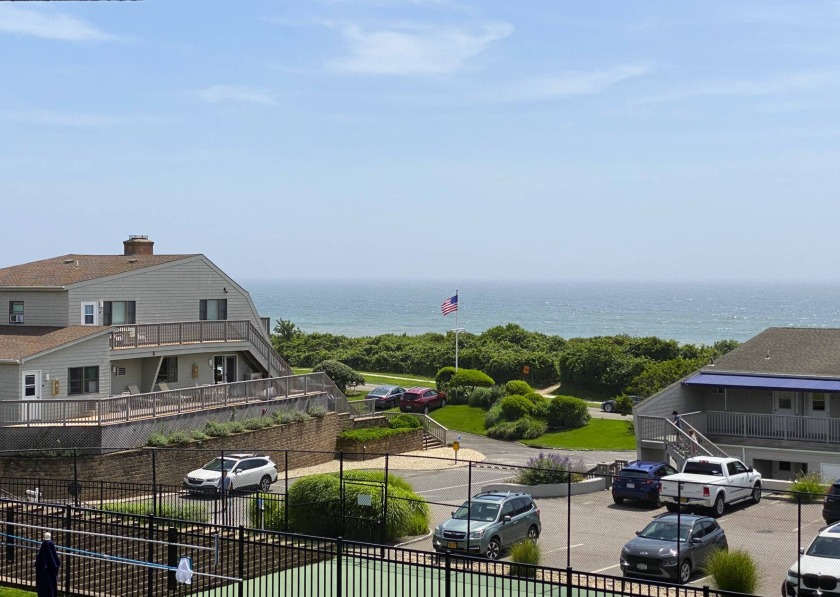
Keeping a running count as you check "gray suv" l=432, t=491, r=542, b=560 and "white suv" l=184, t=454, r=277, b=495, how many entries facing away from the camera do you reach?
0

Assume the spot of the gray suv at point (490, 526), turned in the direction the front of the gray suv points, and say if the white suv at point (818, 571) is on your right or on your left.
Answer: on your left

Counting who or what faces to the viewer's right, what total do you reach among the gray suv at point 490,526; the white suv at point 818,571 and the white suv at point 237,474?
0

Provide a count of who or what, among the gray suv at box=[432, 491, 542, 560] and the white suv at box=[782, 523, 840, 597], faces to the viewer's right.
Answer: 0

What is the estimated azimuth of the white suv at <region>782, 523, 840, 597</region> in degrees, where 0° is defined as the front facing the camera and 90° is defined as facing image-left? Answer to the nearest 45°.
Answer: approximately 45°

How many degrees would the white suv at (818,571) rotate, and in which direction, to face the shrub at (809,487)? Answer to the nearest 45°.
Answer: approximately 135° to its right

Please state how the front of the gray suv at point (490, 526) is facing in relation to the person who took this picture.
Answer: facing the viewer and to the left of the viewer

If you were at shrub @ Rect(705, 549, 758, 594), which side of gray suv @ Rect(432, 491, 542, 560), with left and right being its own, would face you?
left

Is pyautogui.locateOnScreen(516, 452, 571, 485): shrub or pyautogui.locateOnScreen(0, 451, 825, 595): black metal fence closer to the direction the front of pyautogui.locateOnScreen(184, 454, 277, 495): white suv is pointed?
the black metal fence

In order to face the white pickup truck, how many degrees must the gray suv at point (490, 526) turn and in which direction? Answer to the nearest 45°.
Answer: approximately 180°

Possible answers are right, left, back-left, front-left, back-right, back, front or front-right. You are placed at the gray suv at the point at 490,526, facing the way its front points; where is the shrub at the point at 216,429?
right

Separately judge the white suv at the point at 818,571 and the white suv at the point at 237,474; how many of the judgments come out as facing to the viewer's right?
0
